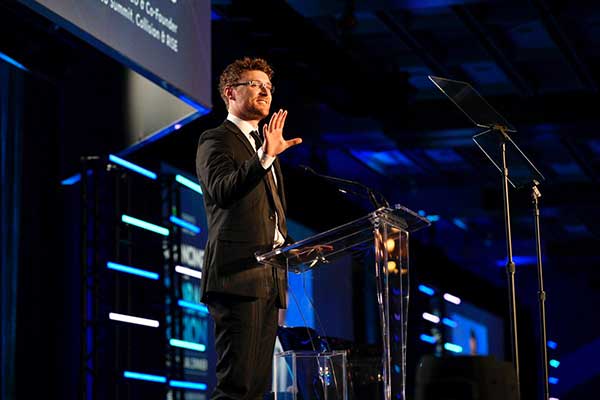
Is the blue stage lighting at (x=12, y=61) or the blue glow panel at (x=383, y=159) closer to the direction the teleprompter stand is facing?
the blue stage lighting

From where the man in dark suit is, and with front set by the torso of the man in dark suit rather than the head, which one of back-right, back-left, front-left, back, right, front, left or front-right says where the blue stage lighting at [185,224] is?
back-left

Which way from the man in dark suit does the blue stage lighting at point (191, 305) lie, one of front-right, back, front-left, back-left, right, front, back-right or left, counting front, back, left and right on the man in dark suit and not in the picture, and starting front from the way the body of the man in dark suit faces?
back-left

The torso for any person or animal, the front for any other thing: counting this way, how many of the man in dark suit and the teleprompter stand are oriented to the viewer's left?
1

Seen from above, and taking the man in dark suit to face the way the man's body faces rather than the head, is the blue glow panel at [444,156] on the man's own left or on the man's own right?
on the man's own left

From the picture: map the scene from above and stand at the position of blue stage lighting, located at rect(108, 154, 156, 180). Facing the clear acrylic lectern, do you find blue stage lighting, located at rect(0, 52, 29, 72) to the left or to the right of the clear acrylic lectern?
right

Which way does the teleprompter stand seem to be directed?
to the viewer's left

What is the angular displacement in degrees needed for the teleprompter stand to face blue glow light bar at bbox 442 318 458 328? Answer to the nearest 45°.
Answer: approximately 90° to its right

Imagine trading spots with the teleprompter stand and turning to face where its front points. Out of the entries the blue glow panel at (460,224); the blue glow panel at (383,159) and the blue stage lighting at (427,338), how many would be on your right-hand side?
3

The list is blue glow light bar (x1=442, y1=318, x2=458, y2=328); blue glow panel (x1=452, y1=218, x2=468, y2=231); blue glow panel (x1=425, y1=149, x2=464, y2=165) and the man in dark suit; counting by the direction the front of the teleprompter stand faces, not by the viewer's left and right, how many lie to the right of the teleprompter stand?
3

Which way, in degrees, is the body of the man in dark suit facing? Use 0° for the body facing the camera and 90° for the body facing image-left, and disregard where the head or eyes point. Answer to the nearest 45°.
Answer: approximately 315°

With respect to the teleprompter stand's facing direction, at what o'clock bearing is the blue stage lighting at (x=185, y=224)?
The blue stage lighting is roughly at 2 o'clock from the teleprompter stand.

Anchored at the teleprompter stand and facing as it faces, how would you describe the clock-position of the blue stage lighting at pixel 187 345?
The blue stage lighting is roughly at 2 o'clock from the teleprompter stand.

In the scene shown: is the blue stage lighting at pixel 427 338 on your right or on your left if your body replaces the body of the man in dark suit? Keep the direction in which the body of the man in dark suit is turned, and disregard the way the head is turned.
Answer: on your left
